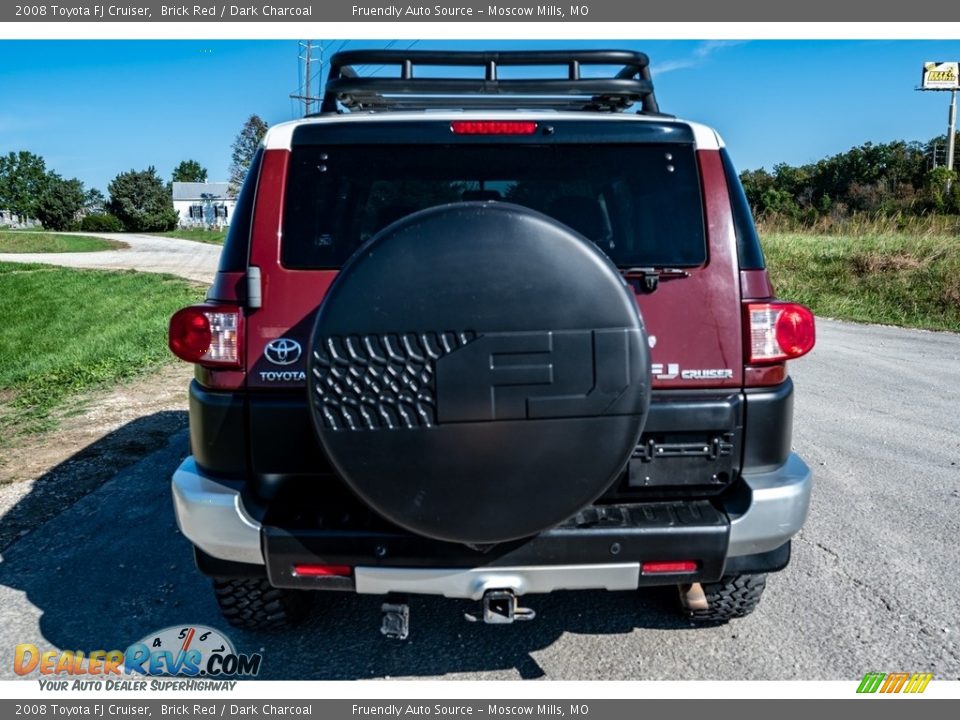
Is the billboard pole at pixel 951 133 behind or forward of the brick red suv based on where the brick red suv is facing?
forward

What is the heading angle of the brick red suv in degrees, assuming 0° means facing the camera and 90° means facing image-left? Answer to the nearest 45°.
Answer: approximately 180°
